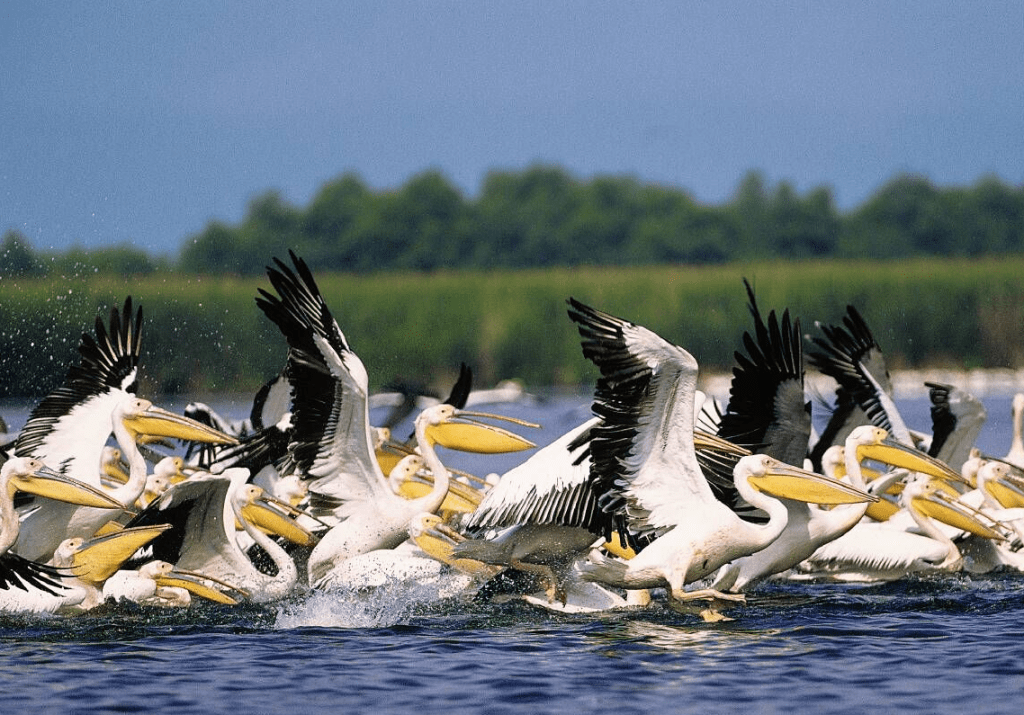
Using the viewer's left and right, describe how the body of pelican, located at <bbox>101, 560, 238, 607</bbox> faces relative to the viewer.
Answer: facing to the right of the viewer

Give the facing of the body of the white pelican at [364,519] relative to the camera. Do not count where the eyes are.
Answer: to the viewer's right

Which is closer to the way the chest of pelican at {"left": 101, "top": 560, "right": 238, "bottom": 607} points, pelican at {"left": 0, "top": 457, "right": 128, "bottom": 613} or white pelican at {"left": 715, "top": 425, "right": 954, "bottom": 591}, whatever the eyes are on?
the white pelican

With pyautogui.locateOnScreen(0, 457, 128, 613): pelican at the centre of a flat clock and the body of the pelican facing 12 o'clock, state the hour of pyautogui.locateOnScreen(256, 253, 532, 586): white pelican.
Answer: The white pelican is roughly at 12 o'clock from the pelican.

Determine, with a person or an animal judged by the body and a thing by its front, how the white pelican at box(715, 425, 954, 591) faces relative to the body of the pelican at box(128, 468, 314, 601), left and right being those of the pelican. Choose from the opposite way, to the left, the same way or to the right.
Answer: the same way

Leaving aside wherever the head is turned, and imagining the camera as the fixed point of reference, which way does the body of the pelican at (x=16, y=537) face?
to the viewer's right

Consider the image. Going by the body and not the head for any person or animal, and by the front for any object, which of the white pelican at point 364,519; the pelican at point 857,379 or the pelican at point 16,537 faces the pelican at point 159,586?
the pelican at point 16,537

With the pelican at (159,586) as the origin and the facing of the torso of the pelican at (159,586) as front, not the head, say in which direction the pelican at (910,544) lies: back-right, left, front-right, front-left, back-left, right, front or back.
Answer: front

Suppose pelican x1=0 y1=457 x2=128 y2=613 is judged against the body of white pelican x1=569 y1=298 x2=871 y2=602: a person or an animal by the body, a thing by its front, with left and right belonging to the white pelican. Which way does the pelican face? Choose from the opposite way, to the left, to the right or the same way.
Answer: the same way

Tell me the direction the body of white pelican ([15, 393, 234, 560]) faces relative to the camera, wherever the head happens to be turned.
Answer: to the viewer's right

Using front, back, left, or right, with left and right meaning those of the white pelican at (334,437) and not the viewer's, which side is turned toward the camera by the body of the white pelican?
right

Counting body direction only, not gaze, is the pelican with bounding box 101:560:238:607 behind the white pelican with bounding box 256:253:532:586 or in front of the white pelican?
behind

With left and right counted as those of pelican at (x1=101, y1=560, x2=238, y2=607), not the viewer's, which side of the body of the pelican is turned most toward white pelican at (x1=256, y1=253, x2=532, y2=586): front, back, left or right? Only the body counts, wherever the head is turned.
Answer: front

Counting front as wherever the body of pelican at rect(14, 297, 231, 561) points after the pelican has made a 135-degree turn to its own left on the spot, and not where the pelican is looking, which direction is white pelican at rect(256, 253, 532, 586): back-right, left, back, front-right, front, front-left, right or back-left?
back

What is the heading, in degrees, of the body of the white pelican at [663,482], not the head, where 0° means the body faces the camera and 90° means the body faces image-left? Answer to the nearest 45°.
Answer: approximately 270°

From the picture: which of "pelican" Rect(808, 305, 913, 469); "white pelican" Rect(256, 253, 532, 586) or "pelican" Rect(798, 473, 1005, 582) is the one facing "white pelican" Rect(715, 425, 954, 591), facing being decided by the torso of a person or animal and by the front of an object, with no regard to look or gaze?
"white pelican" Rect(256, 253, 532, 586)

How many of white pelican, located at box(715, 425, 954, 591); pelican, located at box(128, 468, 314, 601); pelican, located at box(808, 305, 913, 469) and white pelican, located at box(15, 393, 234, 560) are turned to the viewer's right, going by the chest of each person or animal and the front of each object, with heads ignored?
4

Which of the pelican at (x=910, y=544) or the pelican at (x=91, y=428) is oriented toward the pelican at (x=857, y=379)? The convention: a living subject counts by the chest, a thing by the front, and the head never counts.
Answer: the pelican at (x=91, y=428)
